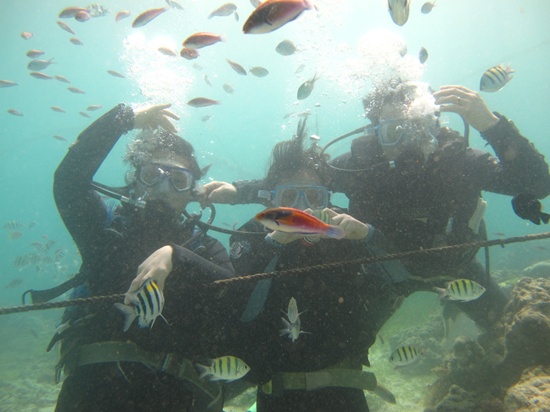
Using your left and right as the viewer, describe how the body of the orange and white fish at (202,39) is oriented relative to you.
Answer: facing to the left of the viewer

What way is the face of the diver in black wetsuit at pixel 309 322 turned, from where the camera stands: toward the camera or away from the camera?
toward the camera

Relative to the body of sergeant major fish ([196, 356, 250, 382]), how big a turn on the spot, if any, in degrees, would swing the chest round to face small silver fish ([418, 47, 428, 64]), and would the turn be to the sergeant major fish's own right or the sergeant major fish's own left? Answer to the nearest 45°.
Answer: approximately 45° to the sergeant major fish's own left

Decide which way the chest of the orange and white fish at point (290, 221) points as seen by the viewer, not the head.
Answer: to the viewer's left

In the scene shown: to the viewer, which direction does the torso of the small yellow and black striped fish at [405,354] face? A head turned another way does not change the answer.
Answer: to the viewer's left

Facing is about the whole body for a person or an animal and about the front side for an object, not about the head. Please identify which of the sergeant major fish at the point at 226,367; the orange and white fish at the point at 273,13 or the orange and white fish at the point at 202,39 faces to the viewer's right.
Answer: the sergeant major fish

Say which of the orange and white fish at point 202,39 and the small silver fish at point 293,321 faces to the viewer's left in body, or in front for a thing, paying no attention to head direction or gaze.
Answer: the orange and white fish

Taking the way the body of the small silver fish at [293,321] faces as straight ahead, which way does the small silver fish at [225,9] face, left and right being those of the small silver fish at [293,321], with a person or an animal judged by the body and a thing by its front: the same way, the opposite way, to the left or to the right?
to the left

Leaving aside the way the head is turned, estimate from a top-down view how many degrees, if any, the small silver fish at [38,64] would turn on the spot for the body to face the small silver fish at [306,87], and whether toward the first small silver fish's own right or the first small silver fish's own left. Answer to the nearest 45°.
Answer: approximately 135° to the first small silver fish's own left

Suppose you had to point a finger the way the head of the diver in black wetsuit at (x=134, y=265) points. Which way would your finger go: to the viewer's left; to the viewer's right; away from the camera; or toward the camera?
toward the camera
